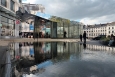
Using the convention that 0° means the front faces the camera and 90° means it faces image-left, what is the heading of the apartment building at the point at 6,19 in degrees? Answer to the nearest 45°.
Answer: approximately 315°
